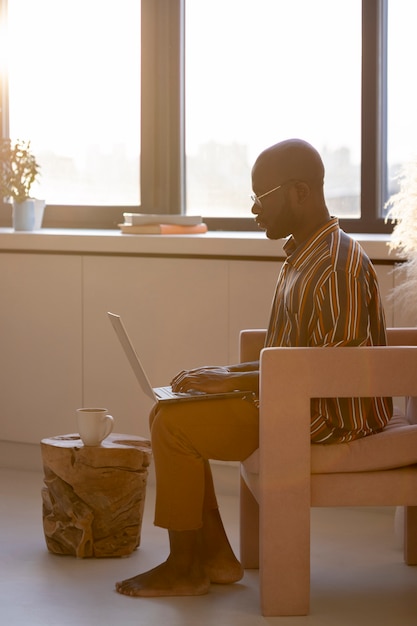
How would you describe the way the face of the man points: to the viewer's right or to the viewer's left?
to the viewer's left

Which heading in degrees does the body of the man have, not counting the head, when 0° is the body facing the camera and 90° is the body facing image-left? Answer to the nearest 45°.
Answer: approximately 90°

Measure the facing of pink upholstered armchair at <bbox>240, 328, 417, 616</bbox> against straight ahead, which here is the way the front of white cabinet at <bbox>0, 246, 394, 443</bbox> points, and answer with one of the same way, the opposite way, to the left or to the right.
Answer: to the right

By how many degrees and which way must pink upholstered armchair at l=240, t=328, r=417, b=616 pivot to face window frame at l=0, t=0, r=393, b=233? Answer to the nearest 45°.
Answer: approximately 90° to its right

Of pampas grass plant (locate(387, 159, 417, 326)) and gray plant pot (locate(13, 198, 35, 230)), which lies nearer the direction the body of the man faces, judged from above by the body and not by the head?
the gray plant pot

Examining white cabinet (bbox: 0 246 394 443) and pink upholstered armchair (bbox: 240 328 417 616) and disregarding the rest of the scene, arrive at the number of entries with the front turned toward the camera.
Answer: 1

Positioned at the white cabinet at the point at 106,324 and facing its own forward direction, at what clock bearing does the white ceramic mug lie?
The white ceramic mug is roughly at 12 o'clock from the white cabinet.

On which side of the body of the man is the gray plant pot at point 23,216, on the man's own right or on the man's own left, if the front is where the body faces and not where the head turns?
on the man's own right

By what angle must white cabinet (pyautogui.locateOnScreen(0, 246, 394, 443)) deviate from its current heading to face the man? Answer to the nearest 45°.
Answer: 0° — it already faces them

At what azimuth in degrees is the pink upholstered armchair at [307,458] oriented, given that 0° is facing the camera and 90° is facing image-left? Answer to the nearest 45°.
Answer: approximately 90°

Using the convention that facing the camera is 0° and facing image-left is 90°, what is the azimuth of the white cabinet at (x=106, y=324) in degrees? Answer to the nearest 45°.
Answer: approximately 0°
